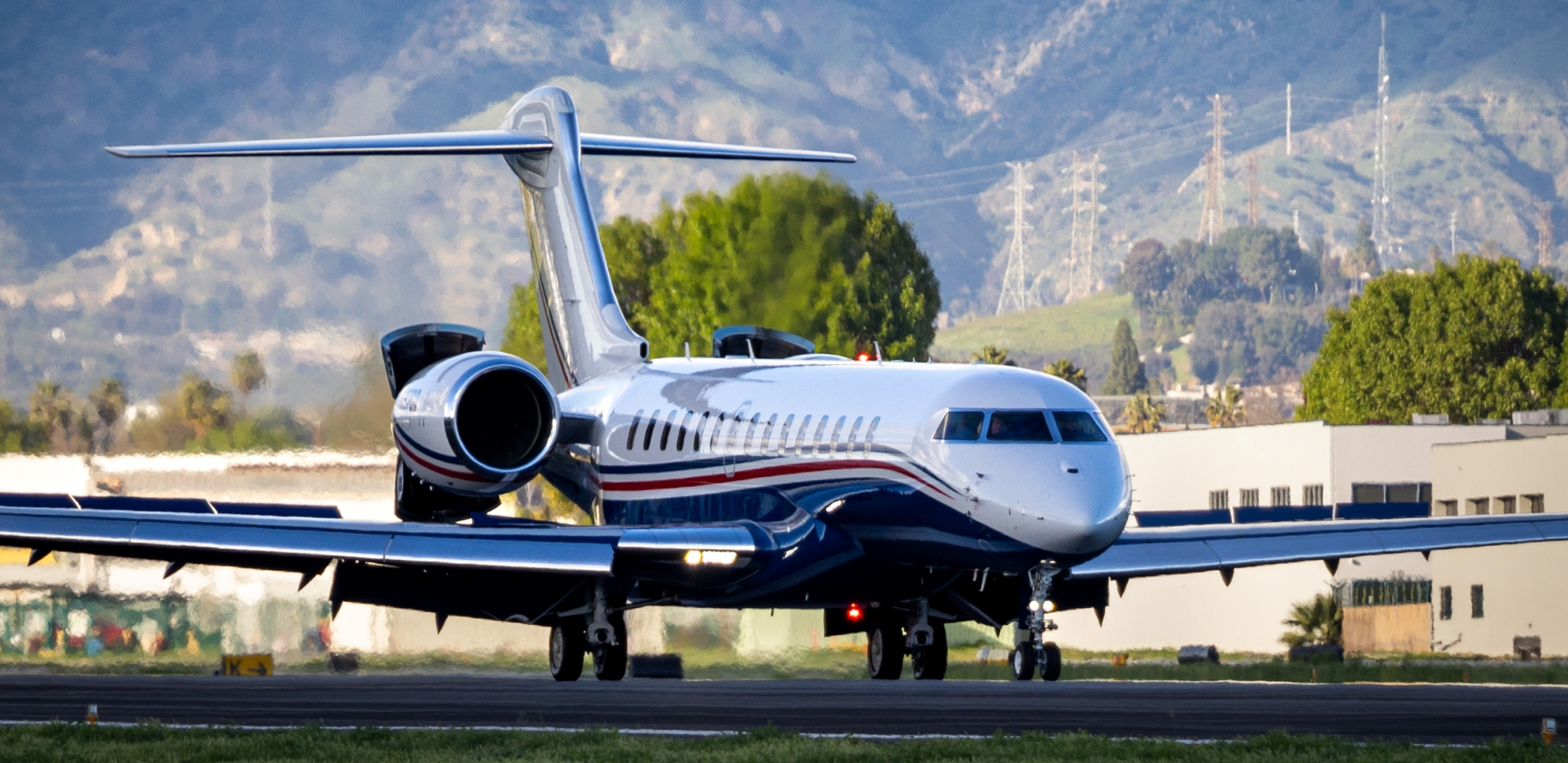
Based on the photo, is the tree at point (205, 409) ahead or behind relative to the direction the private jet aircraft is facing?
behind

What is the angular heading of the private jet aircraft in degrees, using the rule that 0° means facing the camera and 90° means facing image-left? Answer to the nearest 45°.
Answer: approximately 315°
